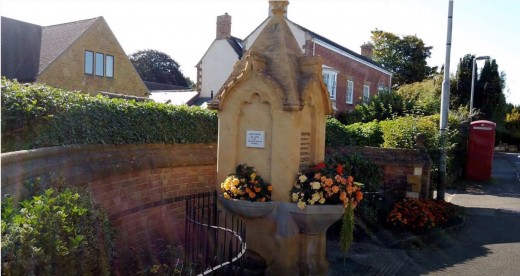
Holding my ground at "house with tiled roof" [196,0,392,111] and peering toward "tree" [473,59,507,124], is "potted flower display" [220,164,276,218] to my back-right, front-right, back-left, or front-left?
back-right

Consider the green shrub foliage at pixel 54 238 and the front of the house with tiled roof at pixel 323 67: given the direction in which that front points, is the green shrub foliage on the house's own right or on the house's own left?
on the house's own right

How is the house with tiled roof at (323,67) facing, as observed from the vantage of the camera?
facing the viewer and to the right of the viewer

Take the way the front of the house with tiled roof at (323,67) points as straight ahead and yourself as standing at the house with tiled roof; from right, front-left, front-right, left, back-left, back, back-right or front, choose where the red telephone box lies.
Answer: front

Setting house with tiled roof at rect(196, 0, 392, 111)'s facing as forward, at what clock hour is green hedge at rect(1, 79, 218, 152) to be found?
The green hedge is roughly at 2 o'clock from the house with tiled roof.

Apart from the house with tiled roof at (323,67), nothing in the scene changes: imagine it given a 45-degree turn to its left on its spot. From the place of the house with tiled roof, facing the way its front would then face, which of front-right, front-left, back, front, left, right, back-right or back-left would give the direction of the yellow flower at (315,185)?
right

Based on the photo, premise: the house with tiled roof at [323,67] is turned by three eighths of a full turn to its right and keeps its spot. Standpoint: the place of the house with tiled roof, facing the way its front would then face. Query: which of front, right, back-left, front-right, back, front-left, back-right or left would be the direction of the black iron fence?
left

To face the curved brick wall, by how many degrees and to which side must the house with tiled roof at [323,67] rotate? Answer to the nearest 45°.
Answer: approximately 45° to its right

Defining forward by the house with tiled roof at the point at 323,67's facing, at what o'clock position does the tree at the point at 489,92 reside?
The tree is roughly at 10 o'clock from the house with tiled roof.

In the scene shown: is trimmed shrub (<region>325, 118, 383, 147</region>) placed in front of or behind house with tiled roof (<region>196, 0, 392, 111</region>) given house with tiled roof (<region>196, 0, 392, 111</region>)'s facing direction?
in front

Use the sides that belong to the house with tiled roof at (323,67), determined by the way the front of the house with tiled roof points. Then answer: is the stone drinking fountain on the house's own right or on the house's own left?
on the house's own right

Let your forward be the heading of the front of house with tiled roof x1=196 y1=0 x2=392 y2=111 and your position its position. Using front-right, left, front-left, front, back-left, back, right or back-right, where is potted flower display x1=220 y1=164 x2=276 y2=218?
front-right
